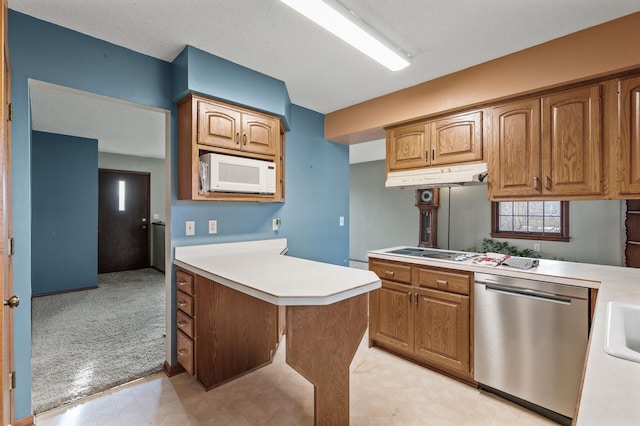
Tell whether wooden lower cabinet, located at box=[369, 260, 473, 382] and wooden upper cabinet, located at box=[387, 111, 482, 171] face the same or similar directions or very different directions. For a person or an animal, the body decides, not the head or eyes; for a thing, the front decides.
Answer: same or similar directions

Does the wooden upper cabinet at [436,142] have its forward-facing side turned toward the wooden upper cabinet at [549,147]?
no

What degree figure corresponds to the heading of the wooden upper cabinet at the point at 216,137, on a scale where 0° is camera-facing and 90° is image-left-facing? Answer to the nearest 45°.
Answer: approximately 315°

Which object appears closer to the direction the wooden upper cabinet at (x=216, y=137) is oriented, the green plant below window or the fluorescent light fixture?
the fluorescent light fixture

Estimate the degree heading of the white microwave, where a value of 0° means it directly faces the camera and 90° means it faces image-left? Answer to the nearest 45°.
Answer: approximately 315°

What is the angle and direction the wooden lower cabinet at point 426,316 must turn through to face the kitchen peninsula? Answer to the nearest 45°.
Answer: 0° — it already faces it

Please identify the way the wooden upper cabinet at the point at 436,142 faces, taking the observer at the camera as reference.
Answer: facing the viewer and to the left of the viewer

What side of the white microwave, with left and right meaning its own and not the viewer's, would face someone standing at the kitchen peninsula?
front

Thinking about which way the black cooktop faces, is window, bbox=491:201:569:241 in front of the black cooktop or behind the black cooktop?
behind

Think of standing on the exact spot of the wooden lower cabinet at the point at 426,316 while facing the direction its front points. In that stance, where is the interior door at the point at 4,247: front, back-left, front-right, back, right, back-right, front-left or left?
front

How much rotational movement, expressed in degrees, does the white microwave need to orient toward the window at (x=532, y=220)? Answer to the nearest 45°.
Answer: approximately 45° to its left

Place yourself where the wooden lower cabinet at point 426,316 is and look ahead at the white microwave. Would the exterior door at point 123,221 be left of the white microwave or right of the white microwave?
right

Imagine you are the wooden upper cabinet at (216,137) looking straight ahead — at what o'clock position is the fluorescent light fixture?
The fluorescent light fixture is roughly at 12 o'clock from the wooden upper cabinet.
